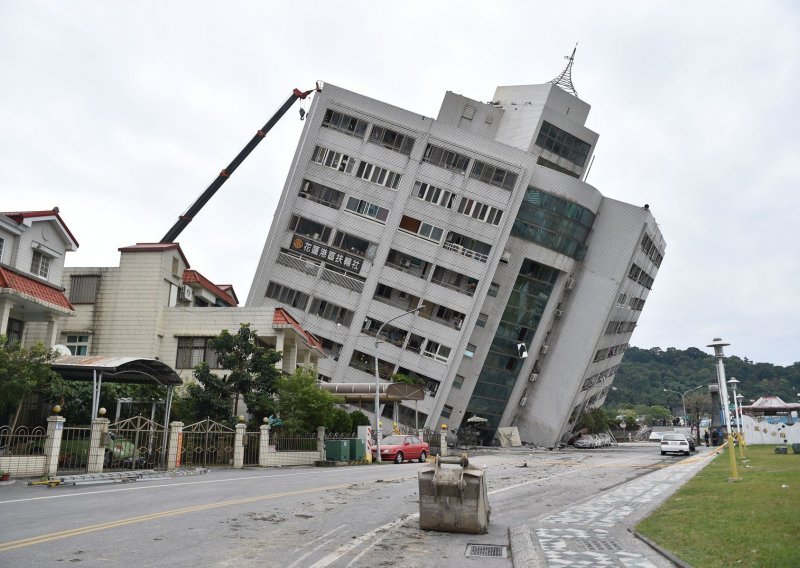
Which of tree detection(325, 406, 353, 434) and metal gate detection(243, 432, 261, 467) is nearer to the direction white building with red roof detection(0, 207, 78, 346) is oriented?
the metal gate

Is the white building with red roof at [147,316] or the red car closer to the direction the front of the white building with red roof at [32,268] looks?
the red car

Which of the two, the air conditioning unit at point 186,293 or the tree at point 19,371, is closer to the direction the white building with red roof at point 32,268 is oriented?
the tree

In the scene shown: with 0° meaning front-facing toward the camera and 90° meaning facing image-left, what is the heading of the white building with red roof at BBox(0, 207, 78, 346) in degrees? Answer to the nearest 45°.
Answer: approximately 315°

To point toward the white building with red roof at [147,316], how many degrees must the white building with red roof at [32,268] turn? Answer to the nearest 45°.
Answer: approximately 90° to its left

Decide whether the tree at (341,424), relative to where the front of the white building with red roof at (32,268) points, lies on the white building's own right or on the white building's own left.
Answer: on the white building's own left

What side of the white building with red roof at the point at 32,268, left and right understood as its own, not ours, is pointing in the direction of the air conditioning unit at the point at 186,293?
left
